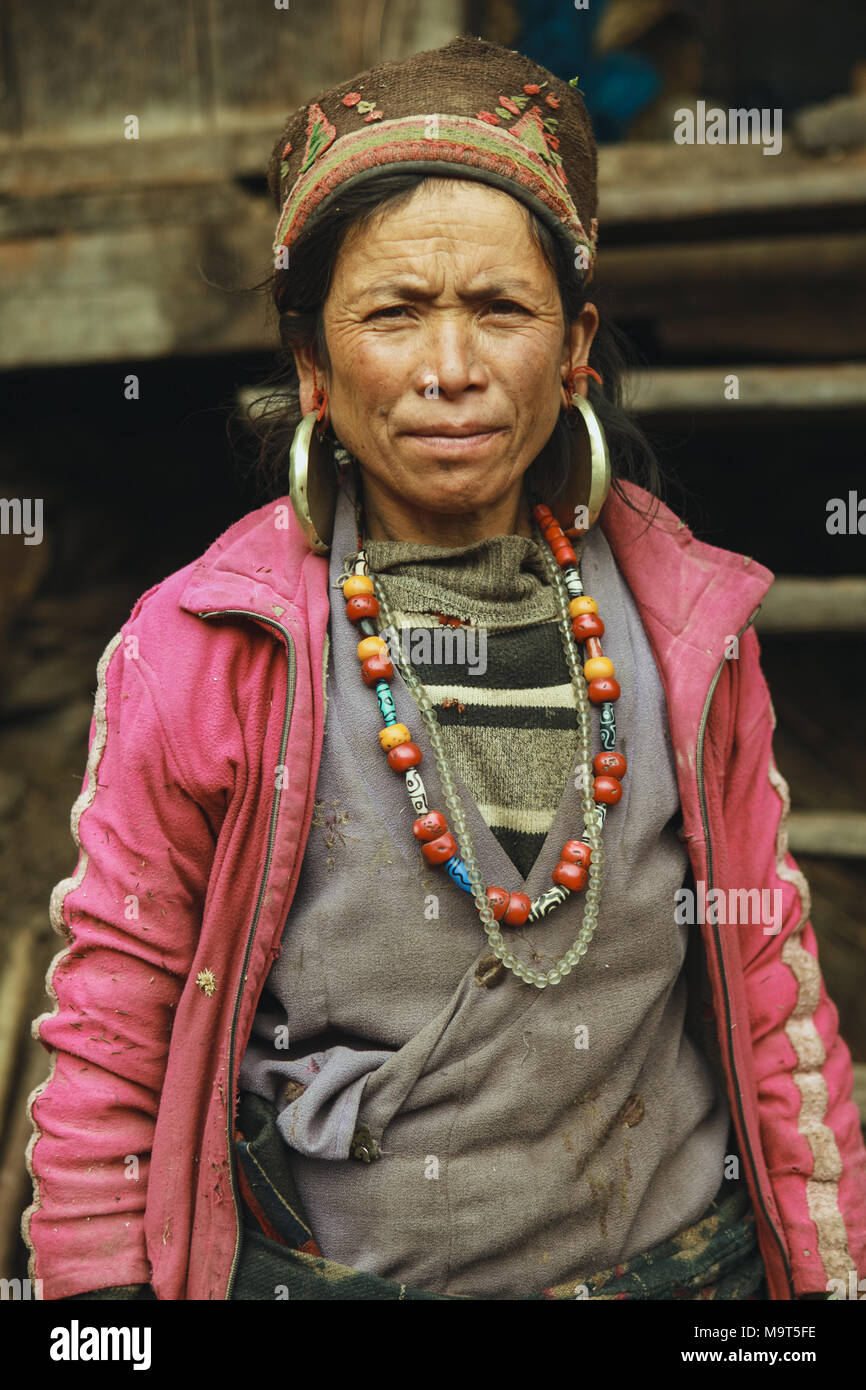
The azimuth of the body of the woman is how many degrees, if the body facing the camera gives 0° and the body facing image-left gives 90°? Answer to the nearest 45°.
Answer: approximately 0°

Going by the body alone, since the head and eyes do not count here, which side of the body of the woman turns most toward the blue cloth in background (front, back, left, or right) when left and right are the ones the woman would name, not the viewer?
back
